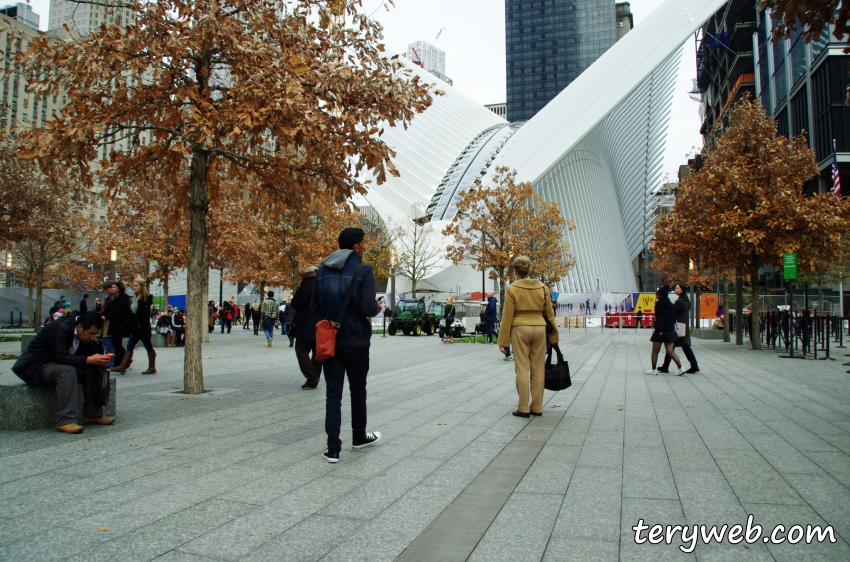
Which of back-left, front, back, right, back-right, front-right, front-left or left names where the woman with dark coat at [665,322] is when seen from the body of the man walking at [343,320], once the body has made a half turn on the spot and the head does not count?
back

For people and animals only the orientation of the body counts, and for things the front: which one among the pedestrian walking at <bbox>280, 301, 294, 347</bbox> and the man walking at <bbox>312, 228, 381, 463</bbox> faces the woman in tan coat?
the man walking

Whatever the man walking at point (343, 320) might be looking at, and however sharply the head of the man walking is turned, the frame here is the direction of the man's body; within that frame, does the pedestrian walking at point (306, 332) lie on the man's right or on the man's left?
on the man's left

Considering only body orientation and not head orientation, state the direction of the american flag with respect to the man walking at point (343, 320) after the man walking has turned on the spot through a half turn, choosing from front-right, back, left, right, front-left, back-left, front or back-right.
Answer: back

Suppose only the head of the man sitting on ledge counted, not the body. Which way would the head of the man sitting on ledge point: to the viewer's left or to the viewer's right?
to the viewer's right

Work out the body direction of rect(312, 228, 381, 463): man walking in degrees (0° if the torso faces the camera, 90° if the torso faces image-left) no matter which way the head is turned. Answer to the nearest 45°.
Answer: approximately 225°

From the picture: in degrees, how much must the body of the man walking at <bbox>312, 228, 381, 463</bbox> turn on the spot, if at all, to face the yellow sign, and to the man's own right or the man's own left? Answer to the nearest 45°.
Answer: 0° — they already face it

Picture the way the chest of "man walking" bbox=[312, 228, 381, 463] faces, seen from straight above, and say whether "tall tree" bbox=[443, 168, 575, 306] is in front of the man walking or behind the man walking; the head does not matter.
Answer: in front
